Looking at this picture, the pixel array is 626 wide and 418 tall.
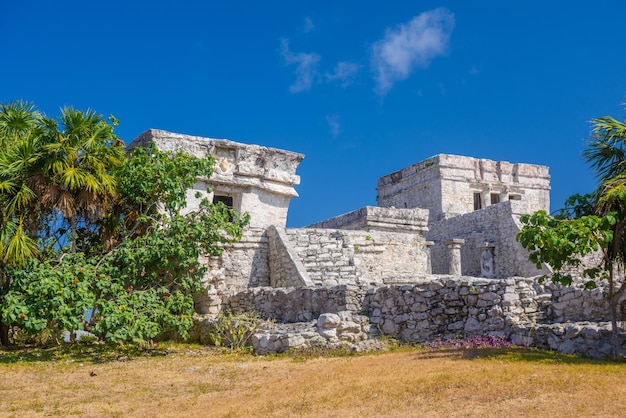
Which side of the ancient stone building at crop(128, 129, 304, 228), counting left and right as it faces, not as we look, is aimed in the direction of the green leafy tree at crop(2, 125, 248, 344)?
right

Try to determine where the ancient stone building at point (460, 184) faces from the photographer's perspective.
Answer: facing the viewer and to the right of the viewer

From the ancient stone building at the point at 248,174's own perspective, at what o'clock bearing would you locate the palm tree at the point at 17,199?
The palm tree is roughly at 3 o'clock from the ancient stone building.

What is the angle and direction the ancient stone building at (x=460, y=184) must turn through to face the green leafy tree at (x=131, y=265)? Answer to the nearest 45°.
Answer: approximately 45° to its right

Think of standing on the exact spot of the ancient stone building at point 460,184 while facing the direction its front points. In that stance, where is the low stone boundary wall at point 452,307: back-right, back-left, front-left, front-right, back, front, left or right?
front-right

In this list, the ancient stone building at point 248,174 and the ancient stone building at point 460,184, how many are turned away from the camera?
0

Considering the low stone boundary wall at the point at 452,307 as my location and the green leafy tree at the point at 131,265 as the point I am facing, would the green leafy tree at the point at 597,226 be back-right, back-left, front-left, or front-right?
back-left

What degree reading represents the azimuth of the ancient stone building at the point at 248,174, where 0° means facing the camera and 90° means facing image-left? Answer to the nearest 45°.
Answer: approximately 315°

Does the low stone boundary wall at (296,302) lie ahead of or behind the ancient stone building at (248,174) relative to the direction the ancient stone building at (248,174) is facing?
ahead
